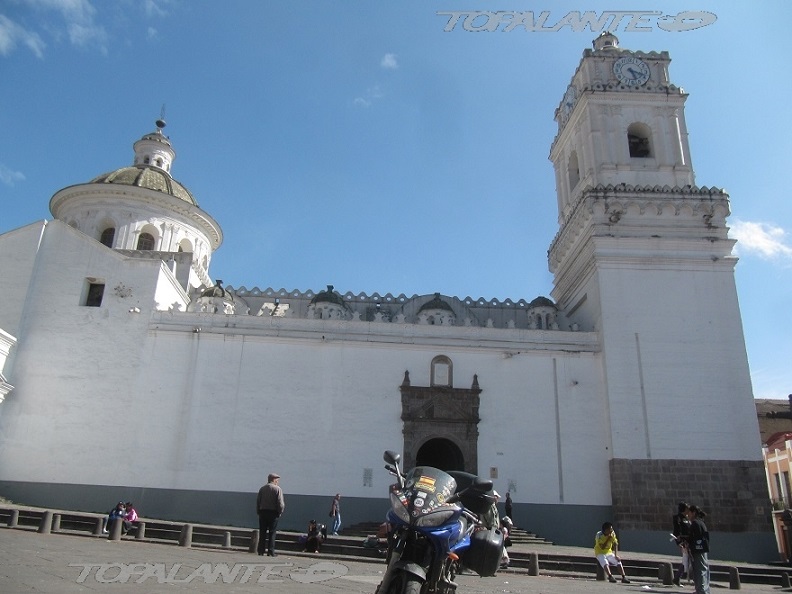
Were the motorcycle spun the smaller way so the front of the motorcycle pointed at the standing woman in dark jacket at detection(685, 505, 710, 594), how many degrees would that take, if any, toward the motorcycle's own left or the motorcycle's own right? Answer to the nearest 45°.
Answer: approximately 180°

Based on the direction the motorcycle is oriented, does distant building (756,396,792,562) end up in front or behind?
behind

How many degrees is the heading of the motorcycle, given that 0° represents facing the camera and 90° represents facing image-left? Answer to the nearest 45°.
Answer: approximately 45°

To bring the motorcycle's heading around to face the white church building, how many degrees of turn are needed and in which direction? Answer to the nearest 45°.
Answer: approximately 135° to its right

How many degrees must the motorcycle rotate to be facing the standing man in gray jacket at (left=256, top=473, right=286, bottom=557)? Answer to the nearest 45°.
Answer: approximately 90° to its right
